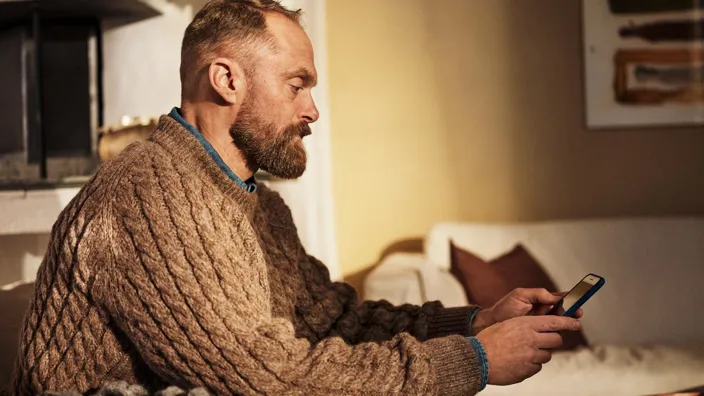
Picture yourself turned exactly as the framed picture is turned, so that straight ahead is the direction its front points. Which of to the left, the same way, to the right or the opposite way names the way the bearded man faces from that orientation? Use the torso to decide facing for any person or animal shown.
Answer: to the left

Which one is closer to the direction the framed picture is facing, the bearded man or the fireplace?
the bearded man

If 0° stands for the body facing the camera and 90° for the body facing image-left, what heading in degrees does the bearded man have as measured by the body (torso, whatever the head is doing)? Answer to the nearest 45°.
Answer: approximately 270°

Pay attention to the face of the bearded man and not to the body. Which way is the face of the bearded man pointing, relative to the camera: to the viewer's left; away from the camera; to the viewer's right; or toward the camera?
to the viewer's right

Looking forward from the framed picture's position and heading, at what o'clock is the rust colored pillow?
The rust colored pillow is roughly at 1 o'clock from the framed picture.

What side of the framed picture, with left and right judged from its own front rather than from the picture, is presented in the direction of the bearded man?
front

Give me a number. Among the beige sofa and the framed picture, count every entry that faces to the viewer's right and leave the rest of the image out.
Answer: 0

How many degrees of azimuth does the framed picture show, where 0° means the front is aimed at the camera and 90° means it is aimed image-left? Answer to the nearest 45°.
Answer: approximately 0°
